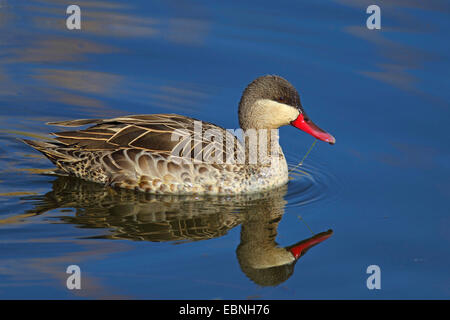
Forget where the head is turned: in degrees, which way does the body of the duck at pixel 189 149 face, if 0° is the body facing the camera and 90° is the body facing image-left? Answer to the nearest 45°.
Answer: approximately 270°
